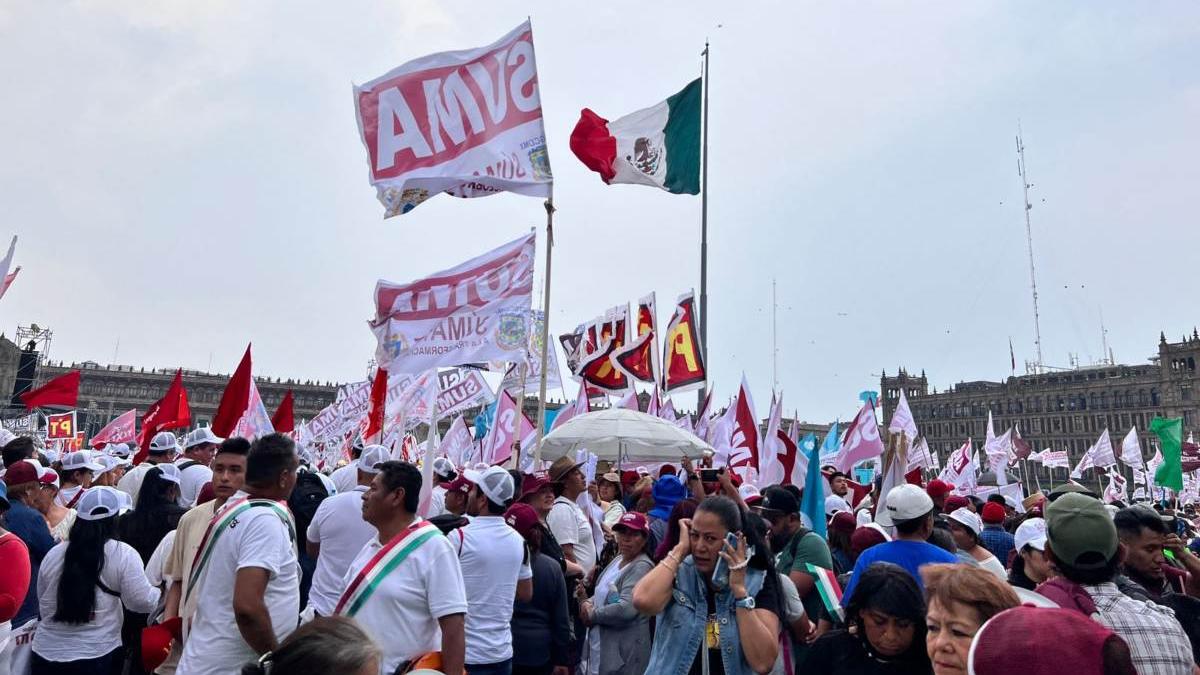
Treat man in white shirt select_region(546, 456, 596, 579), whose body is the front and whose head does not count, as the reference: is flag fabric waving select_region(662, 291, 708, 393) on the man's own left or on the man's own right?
on the man's own left

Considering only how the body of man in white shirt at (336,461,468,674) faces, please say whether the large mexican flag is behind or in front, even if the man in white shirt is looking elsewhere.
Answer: behind

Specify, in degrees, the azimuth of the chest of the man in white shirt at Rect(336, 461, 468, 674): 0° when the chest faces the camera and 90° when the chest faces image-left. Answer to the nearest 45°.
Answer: approximately 45°

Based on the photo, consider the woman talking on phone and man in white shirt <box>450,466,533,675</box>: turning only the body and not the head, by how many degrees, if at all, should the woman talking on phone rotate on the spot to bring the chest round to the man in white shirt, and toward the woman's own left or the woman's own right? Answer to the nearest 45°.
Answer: approximately 135° to the woman's own right

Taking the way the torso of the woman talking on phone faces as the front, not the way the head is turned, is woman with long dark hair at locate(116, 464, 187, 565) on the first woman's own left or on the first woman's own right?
on the first woman's own right

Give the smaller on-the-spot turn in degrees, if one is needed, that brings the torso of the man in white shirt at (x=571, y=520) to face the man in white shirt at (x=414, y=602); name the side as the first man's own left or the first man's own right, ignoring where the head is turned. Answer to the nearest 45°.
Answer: approximately 90° to the first man's own right

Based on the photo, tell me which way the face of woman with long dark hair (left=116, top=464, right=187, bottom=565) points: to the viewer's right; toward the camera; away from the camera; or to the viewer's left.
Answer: away from the camera

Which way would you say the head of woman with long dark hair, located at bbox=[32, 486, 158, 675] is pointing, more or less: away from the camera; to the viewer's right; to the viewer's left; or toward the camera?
away from the camera
